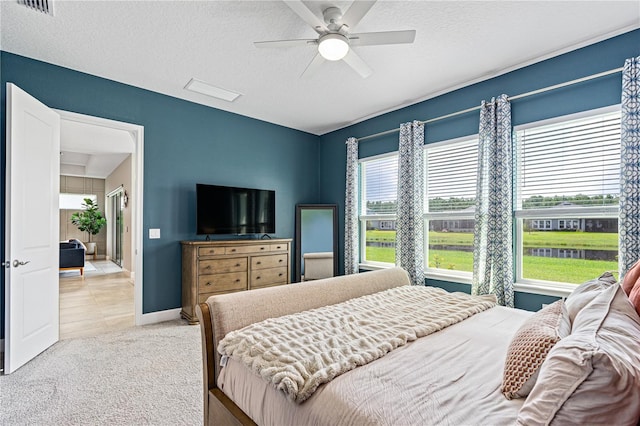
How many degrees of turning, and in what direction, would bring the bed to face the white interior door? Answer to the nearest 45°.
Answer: approximately 45° to its left

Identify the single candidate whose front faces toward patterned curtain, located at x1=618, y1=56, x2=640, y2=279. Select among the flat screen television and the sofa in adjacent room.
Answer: the flat screen television

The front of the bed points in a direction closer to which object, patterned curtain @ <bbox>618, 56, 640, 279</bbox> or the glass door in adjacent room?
the glass door in adjacent room

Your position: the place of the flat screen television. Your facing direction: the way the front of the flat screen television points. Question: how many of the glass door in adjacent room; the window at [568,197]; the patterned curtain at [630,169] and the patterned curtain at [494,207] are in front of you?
3

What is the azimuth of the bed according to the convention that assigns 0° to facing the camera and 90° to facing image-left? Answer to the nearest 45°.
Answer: approximately 135°

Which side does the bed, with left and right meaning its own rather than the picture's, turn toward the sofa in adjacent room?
front

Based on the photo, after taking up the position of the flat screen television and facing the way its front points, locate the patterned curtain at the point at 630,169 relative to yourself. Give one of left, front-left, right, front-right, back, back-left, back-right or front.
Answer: front

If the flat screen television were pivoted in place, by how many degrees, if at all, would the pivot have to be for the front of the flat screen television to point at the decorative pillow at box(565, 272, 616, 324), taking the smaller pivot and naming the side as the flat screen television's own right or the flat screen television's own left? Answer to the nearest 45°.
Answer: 0° — it already faces it

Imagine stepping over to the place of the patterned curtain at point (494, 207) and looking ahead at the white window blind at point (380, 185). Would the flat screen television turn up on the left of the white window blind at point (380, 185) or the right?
left

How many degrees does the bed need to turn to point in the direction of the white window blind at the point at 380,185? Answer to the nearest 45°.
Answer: approximately 45° to its right

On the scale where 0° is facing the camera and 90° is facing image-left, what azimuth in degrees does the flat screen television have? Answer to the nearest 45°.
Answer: approximately 315°
